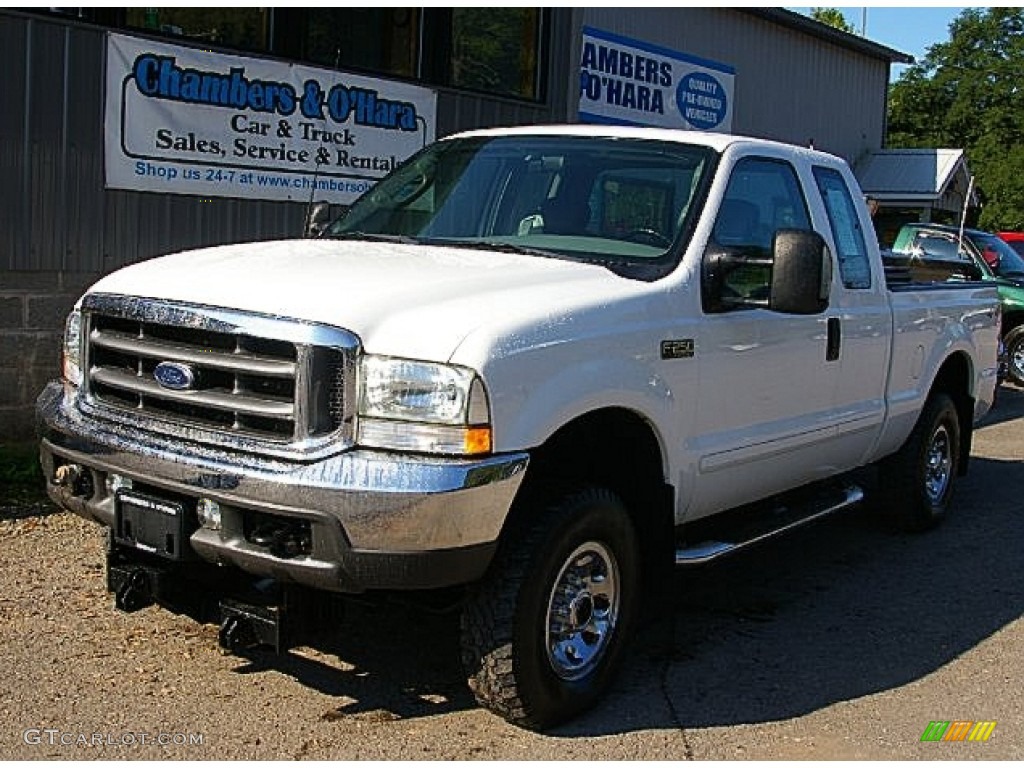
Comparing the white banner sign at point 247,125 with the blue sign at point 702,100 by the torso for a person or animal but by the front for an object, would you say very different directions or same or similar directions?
same or similar directions

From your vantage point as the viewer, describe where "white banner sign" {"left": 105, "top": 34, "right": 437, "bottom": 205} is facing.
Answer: facing the viewer and to the right of the viewer

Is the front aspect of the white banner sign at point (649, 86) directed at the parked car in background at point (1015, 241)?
no

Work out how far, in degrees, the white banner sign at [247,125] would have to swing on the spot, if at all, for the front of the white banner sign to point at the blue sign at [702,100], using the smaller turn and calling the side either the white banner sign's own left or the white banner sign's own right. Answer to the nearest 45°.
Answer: approximately 90° to the white banner sign's own left

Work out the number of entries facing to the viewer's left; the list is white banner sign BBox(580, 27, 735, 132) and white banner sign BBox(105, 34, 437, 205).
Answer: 0

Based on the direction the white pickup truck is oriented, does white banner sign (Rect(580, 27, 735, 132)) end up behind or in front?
behind

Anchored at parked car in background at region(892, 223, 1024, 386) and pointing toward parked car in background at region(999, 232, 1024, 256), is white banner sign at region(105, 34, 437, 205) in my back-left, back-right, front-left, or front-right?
back-left

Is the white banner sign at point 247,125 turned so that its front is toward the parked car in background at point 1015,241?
no

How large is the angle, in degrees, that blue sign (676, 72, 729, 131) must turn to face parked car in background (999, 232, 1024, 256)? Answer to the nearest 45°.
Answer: approximately 90° to its left

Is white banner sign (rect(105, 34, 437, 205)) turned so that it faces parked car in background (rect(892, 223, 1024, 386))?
no

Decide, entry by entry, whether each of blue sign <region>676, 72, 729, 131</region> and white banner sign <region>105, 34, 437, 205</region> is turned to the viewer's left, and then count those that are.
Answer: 0

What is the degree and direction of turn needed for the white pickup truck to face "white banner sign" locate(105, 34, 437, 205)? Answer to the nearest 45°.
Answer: approximately 135° to its right

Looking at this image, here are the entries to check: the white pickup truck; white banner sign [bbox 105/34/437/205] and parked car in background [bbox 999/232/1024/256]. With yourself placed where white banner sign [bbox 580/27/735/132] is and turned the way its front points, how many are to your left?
1

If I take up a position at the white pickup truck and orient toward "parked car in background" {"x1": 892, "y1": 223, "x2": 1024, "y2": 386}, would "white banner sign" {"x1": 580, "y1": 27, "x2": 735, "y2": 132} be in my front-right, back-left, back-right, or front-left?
front-left
